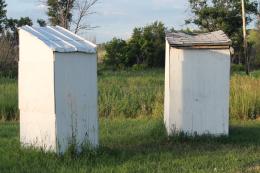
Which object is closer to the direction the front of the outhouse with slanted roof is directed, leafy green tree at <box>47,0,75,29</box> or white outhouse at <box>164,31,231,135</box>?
the leafy green tree

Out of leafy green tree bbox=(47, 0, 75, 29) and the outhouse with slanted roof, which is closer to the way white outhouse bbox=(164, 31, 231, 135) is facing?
the leafy green tree

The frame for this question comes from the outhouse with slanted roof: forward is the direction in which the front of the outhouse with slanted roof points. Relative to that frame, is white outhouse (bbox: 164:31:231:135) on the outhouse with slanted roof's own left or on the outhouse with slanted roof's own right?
on the outhouse with slanted roof's own right

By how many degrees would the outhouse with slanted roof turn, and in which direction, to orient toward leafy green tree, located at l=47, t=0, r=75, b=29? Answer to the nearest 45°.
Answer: approximately 45° to its right

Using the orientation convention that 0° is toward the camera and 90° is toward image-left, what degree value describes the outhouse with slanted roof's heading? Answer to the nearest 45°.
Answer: approximately 135°

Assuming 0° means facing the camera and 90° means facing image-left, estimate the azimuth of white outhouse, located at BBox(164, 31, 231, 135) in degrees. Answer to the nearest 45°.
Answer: approximately 180°
